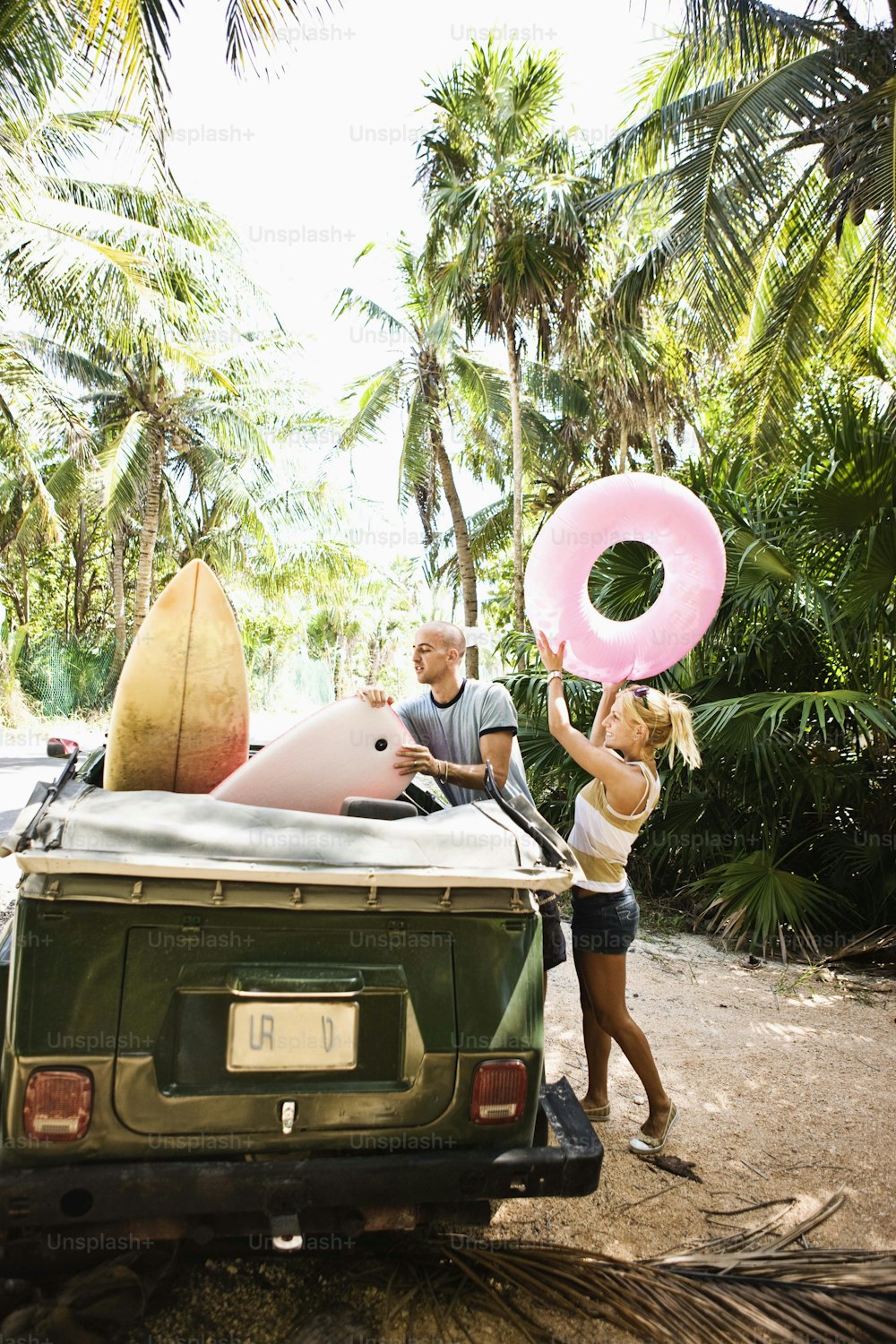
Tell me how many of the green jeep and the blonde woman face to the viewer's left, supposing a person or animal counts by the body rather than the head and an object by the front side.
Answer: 1

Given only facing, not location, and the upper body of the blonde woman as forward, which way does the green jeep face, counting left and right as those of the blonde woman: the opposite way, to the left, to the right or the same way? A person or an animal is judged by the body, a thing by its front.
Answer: to the right

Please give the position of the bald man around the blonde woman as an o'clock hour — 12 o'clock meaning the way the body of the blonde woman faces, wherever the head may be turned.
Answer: The bald man is roughly at 1 o'clock from the blonde woman.

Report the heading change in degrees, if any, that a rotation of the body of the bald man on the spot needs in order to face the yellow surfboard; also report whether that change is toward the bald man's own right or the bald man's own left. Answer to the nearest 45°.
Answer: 0° — they already face it

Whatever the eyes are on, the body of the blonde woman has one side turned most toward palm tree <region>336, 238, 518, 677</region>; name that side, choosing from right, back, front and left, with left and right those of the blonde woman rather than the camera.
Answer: right

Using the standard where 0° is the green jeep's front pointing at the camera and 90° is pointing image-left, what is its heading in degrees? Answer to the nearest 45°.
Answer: approximately 180°

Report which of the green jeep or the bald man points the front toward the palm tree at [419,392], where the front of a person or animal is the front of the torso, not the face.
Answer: the green jeep

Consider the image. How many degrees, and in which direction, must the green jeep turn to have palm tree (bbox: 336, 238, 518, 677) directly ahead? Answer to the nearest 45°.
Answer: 0° — it already faces it

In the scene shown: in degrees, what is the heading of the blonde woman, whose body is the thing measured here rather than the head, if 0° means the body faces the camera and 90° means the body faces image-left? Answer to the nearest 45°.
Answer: approximately 90°

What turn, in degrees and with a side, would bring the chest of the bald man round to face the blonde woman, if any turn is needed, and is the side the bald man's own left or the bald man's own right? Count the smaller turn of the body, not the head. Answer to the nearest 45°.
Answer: approximately 90° to the bald man's own left
